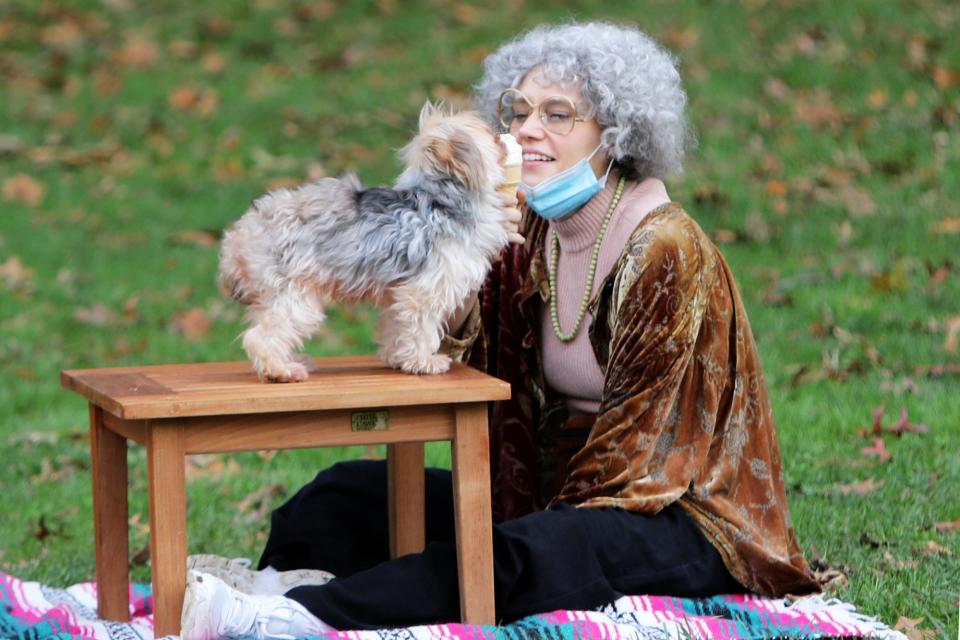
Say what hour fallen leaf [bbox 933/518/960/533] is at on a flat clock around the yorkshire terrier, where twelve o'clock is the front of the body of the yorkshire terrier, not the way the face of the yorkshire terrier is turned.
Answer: The fallen leaf is roughly at 11 o'clock from the yorkshire terrier.

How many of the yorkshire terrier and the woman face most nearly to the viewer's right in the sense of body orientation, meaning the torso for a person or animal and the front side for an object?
1

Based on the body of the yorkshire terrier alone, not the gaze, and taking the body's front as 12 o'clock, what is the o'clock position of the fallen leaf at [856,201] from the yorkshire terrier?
The fallen leaf is roughly at 10 o'clock from the yorkshire terrier.

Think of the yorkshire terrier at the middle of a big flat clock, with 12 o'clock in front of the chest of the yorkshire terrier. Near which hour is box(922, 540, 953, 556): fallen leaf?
The fallen leaf is roughly at 11 o'clock from the yorkshire terrier.

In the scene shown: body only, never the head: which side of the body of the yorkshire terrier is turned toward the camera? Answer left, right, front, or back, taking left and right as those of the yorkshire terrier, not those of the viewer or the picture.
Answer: right

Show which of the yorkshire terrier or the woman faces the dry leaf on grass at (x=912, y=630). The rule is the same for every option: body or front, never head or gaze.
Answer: the yorkshire terrier

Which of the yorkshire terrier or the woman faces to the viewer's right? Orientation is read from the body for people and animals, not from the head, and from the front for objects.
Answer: the yorkshire terrier

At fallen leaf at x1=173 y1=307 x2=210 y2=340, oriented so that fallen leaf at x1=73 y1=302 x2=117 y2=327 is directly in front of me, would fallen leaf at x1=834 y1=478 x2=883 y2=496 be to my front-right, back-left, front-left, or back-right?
back-left
